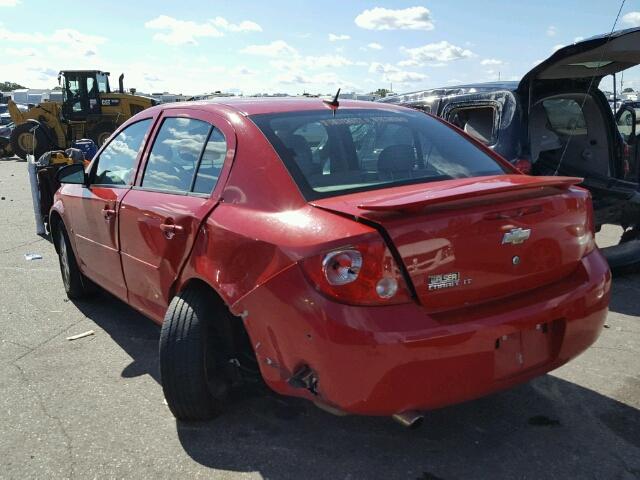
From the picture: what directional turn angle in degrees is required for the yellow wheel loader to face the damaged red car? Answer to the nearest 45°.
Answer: approximately 90° to its left

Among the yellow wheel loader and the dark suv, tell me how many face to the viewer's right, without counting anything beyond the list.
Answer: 0

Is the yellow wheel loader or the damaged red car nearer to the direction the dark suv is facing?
the yellow wheel loader

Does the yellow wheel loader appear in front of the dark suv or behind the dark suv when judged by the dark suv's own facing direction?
in front

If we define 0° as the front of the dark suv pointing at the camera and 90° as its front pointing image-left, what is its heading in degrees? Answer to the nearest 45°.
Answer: approximately 135°

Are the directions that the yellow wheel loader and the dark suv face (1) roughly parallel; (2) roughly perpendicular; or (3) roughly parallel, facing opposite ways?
roughly perpendicular

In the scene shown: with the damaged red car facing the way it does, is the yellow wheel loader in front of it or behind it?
in front

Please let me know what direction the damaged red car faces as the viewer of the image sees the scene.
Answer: facing away from the viewer and to the left of the viewer

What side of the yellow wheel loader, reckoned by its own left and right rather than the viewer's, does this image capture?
left

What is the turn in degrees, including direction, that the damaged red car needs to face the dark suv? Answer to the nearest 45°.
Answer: approximately 90° to its right

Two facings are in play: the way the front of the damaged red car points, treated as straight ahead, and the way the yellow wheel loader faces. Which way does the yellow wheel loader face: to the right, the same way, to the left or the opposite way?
to the left
